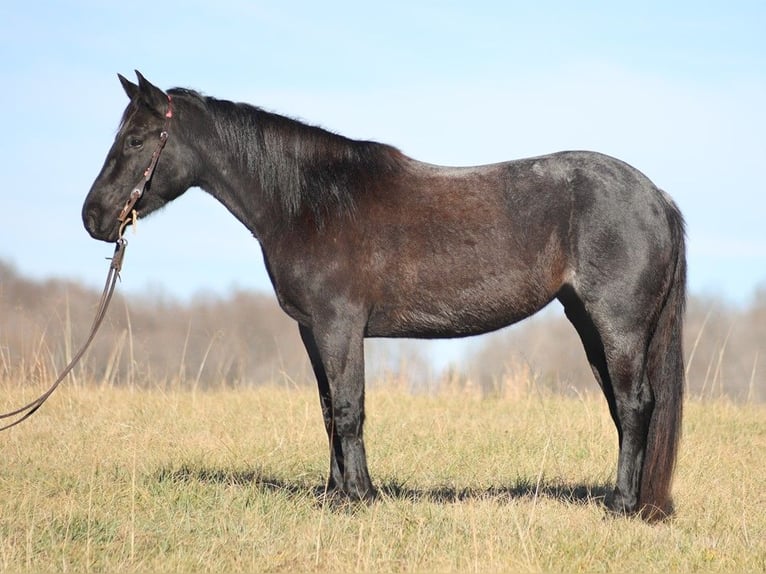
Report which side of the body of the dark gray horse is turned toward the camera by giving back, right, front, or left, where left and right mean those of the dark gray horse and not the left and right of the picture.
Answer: left
